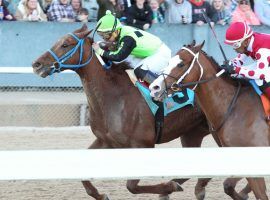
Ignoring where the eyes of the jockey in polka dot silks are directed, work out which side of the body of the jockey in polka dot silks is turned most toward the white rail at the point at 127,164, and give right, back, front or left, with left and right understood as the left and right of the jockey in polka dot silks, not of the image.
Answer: left

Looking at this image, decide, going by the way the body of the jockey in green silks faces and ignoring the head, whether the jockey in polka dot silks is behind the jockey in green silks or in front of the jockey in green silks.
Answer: behind

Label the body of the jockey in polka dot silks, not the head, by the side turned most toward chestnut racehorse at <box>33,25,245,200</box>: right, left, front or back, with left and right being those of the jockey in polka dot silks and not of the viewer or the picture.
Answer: front

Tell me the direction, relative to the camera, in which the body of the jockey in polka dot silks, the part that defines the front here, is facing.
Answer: to the viewer's left

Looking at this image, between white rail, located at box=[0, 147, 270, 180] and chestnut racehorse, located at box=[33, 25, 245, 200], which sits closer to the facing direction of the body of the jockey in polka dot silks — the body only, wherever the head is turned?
the chestnut racehorse

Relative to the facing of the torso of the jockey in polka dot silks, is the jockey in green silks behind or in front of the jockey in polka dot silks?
in front

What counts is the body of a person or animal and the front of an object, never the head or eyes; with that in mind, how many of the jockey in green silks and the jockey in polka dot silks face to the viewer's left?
2

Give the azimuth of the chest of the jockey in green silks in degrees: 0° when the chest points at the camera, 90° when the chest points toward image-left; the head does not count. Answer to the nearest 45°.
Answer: approximately 90°

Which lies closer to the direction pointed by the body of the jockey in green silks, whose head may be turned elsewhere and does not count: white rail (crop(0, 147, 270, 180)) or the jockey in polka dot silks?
the white rail
